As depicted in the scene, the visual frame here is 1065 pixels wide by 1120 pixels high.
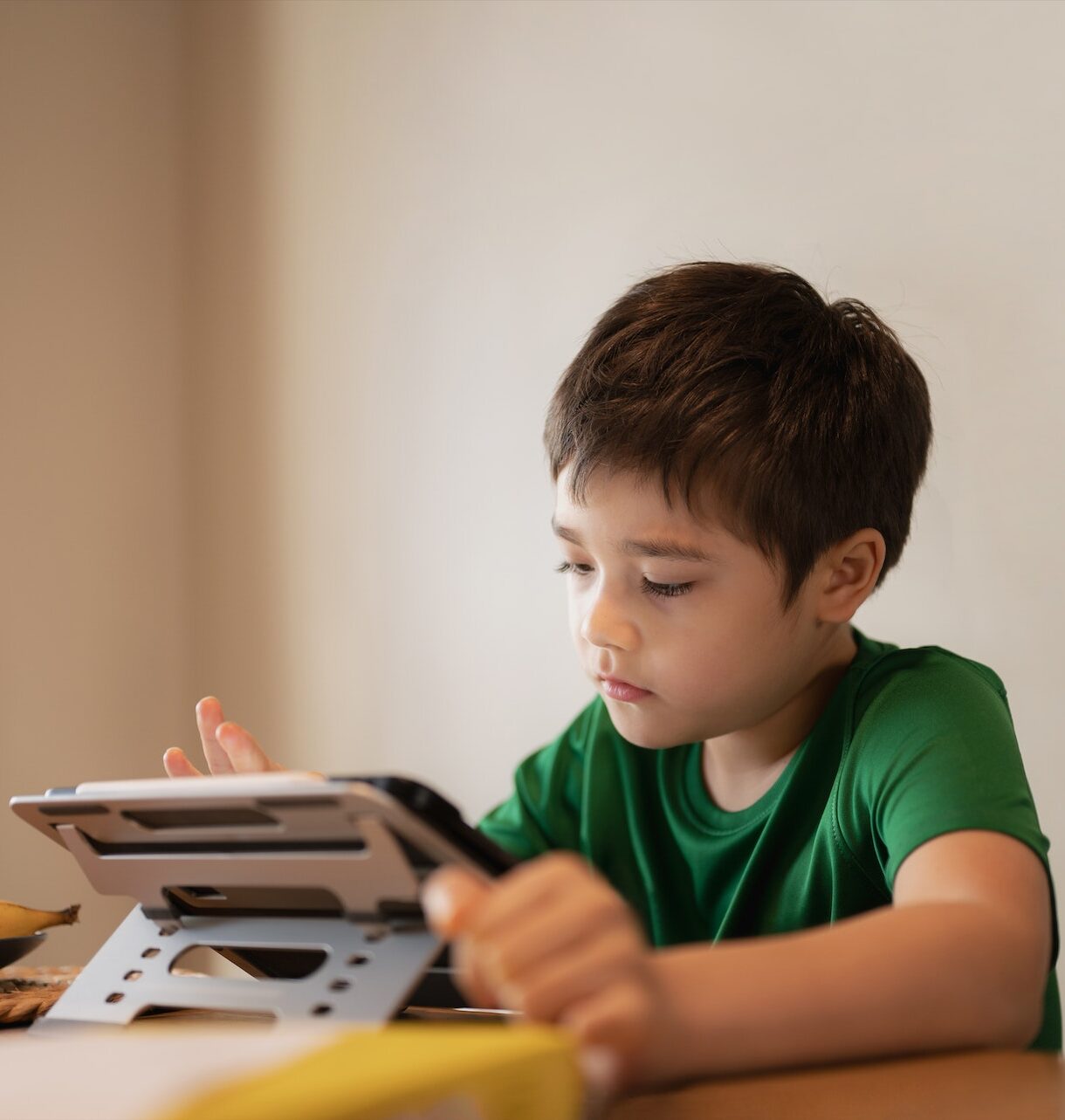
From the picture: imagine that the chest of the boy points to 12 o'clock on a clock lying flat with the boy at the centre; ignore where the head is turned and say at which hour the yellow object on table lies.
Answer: The yellow object on table is roughly at 11 o'clock from the boy.

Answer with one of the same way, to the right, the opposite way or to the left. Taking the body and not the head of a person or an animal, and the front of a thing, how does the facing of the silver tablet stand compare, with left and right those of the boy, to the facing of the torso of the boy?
the opposite way

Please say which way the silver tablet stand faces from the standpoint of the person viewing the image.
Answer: facing away from the viewer and to the right of the viewer

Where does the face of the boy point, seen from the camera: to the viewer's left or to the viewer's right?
to the viewer's left
